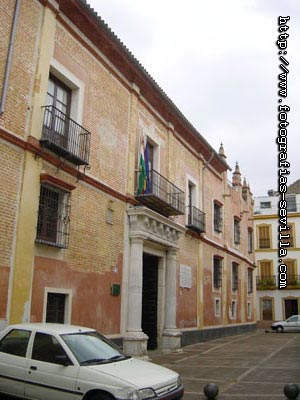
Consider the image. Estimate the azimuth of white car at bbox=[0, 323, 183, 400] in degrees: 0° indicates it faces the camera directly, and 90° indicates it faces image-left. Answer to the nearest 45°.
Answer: approximately 315°

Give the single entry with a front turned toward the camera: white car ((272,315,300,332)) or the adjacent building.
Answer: the adjacent building

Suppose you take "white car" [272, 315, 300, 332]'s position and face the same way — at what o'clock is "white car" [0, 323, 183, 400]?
"white car" [0, 323, 183, 400] is roughly at 9 o'clock from "white car" [272, 315, 300, 332].

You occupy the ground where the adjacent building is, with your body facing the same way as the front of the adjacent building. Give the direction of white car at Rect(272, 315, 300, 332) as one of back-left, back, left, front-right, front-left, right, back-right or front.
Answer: front

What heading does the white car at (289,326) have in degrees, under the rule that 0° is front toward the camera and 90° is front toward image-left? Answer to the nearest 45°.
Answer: approximately 90°

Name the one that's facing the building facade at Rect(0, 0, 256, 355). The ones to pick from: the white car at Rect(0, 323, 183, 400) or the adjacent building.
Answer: the adjacent building

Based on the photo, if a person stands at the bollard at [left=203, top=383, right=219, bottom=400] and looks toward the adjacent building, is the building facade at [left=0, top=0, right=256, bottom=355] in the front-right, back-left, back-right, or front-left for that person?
front-left

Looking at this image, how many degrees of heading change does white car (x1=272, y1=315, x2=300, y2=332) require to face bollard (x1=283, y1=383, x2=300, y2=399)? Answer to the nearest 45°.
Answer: approximately 90° to its left

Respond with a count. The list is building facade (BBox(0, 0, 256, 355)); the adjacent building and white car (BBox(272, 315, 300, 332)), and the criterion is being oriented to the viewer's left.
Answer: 1

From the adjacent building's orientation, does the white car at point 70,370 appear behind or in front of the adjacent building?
in front

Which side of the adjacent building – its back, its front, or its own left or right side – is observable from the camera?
front

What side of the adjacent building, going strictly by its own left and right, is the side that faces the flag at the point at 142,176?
front
